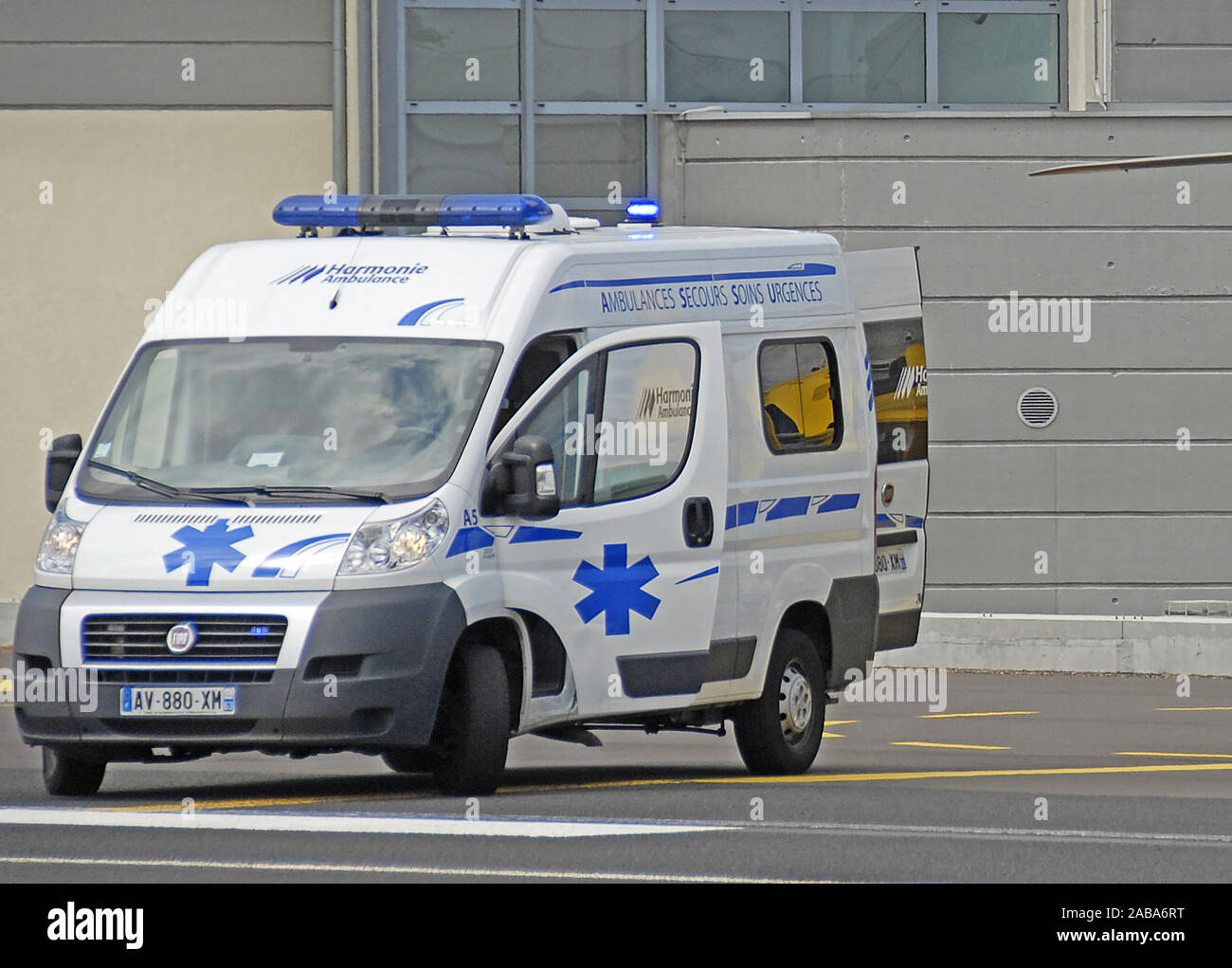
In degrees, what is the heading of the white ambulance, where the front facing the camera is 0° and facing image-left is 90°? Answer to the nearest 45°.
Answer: approximately 45°
